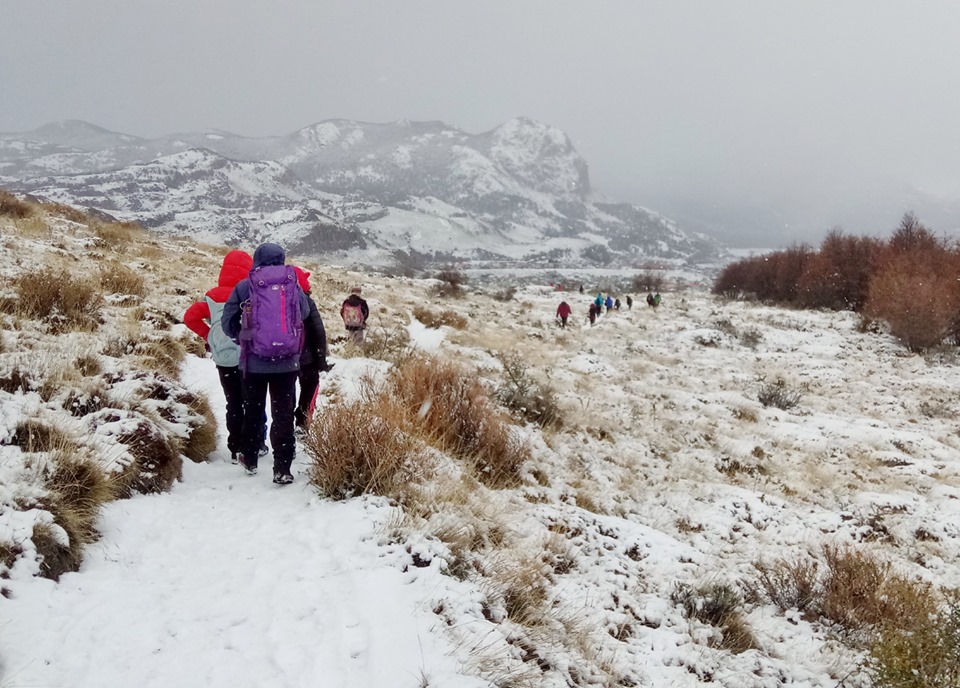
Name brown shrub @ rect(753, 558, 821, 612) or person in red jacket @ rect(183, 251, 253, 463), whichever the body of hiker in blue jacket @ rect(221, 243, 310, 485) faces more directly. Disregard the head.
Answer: the person in red jacket

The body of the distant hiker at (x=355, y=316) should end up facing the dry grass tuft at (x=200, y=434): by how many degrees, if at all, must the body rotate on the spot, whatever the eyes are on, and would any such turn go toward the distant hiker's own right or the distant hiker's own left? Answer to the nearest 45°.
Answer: approximately 180°

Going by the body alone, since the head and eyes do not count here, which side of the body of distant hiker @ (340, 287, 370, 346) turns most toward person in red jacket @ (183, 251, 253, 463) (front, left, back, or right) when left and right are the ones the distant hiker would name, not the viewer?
back

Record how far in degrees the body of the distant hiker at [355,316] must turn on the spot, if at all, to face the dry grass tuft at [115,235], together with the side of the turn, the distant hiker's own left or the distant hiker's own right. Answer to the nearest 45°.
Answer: approximately 45° to the distant hiker's own left

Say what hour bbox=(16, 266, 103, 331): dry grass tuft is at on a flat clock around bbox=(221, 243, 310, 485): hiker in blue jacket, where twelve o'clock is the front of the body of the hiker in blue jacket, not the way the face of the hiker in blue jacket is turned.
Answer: The dry grass tuft is roughly at 11 o'clock from the hiker in blue jacket.

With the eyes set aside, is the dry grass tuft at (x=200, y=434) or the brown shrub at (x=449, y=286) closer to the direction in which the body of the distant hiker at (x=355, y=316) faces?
the brown shrub

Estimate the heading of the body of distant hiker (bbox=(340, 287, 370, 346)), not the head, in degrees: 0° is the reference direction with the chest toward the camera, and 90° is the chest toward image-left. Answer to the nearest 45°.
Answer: approximately 180°

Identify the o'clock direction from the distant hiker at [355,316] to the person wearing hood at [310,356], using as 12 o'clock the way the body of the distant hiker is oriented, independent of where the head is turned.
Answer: The person wearing hood is roughly at 6 o'clock from the distant hiker.

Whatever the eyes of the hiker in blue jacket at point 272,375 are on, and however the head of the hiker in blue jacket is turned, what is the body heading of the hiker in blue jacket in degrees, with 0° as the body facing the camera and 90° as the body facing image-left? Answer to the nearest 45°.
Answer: approximately 180°

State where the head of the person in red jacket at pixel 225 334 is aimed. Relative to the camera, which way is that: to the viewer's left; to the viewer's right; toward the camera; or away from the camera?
away from the camera

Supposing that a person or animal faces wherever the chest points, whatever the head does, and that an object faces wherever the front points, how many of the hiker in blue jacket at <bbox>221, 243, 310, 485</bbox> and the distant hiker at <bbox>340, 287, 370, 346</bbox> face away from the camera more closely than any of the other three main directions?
2
